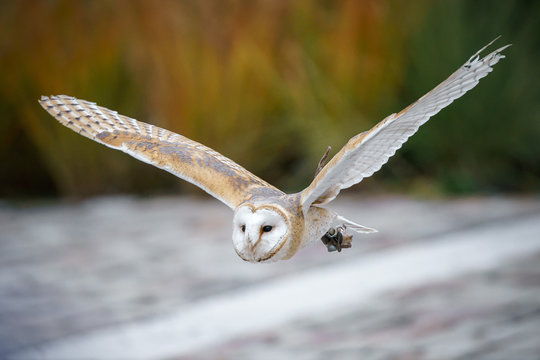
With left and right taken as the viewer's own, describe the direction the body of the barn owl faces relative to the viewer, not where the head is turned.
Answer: facing the viewer and to the left of the viewer
